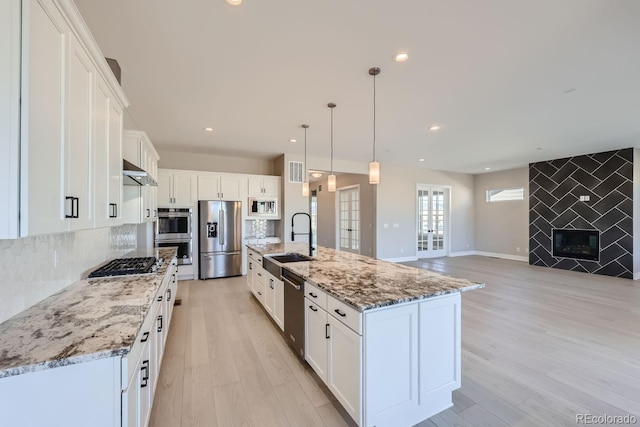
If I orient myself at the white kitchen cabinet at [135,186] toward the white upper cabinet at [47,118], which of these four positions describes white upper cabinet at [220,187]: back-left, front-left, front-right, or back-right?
back-left

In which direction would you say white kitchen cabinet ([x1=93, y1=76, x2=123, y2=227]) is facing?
to the viewer's right

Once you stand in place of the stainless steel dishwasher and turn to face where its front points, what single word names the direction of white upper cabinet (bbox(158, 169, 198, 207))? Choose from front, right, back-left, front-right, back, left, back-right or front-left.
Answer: front-right

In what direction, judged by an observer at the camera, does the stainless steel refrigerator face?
facing the viewer

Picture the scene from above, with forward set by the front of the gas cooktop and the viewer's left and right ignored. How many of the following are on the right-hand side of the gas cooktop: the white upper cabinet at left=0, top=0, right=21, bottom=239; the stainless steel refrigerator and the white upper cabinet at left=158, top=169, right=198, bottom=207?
1

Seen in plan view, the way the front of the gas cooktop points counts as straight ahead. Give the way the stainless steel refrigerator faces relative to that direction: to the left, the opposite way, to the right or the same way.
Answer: to the right

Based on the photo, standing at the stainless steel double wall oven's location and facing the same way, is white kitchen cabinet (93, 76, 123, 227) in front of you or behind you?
in front

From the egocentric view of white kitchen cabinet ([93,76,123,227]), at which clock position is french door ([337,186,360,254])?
The french door is roughly at 11 o'clock from the white kitchen cabinet.

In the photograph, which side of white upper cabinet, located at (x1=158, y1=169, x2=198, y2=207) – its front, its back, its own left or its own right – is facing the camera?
front

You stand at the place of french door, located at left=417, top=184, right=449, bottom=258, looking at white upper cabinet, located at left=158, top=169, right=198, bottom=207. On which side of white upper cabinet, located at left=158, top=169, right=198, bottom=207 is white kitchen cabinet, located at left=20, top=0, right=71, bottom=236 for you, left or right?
left

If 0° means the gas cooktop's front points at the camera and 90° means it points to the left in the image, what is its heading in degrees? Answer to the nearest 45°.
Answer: approximately 270°

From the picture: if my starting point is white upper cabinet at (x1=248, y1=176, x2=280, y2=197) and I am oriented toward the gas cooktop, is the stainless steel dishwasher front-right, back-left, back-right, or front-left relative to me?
front-left

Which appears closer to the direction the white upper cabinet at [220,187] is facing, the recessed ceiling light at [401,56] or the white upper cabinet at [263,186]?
the recessed ceiling light

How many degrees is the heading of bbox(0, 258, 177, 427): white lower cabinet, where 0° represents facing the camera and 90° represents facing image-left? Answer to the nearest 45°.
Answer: approximately 270°

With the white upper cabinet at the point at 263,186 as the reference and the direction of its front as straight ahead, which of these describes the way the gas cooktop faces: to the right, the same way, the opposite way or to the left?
to the left
